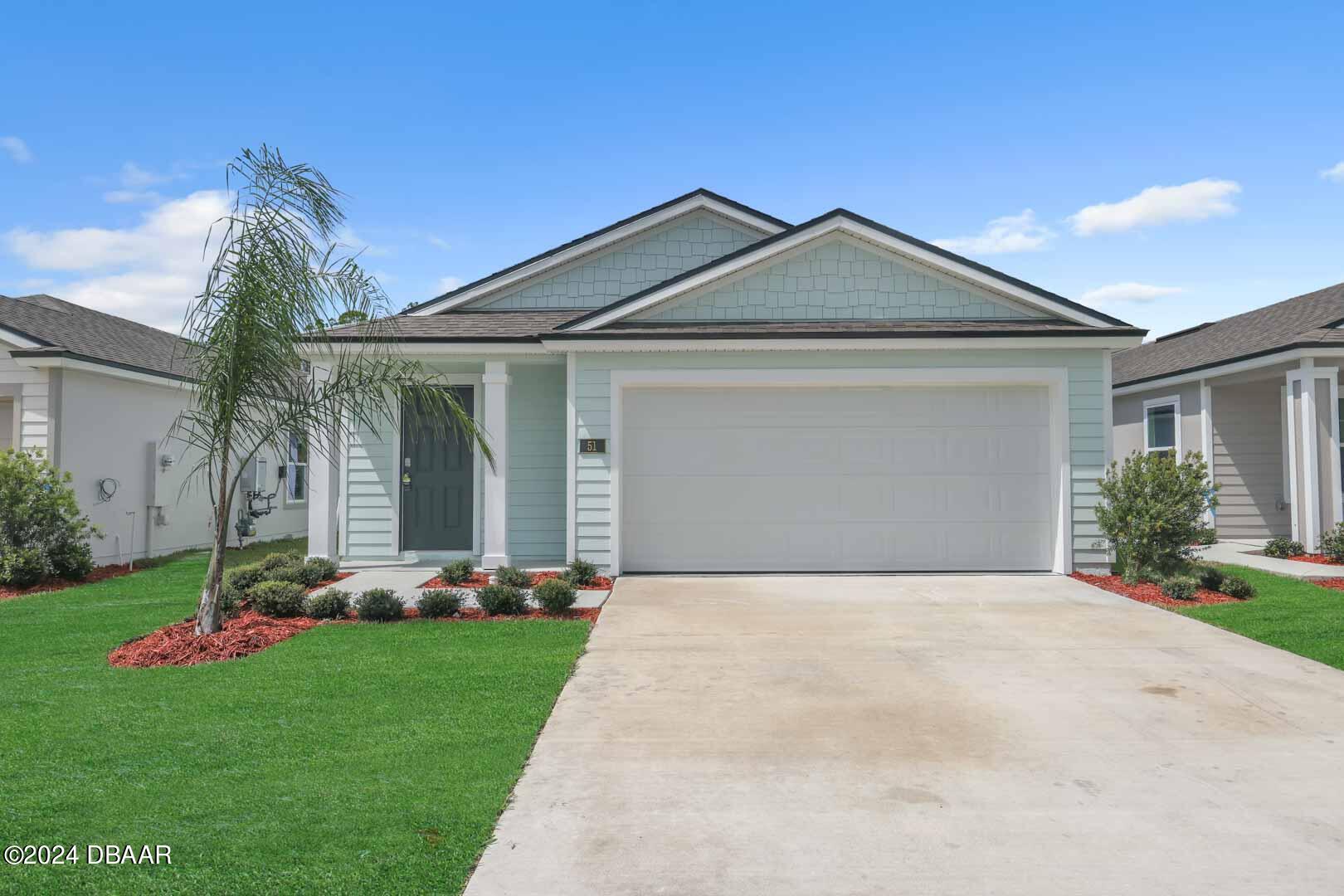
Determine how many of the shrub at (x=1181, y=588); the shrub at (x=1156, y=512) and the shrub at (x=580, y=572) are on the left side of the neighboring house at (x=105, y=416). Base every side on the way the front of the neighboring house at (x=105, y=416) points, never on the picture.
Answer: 3

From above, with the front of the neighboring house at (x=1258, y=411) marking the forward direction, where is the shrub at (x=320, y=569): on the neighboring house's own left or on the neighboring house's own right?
on the neighboring house's own right

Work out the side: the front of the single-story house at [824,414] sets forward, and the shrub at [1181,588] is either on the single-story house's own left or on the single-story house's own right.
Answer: on the single-story house's own left

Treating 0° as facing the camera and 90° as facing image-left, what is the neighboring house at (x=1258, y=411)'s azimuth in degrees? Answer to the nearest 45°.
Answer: approximately 315°

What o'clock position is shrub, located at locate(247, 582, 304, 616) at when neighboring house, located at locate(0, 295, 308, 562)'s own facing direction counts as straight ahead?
The shrub is roughly at 10 o'clock from the neighboring house.

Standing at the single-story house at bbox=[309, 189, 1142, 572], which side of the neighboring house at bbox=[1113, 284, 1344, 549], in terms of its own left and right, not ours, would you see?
right

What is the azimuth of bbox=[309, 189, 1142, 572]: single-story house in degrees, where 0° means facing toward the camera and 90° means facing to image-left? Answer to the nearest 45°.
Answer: approximately 0°

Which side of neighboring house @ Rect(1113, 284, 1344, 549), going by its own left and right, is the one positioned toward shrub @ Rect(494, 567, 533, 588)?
right

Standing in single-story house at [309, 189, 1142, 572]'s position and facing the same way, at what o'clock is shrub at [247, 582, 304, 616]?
The shrub is roughly at 2 o'clock from the single-story house.

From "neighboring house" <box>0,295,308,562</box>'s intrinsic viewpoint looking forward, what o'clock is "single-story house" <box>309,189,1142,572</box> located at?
The single-story house is roughly at 9 o'clock from the neighboring house.

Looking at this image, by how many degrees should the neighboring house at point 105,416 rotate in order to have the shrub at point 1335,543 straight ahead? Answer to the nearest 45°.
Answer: approximately 90° to its left

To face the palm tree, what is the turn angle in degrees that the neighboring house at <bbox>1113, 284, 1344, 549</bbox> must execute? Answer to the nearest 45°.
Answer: approximately 90° to its right
